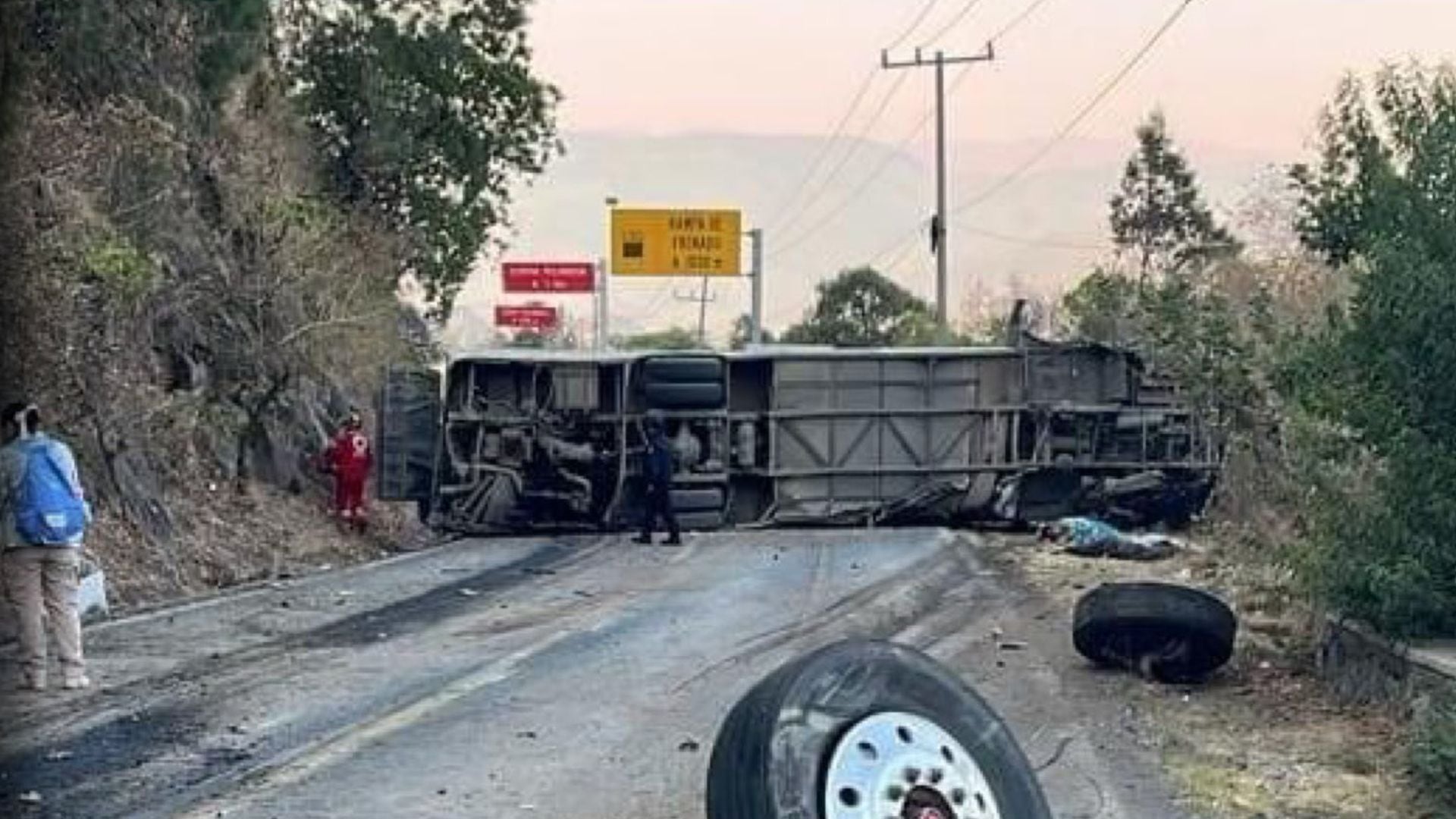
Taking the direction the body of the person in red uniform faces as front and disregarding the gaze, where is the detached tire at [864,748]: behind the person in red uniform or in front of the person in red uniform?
in front

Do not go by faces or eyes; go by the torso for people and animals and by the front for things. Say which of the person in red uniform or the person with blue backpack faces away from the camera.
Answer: the person with blue backpack

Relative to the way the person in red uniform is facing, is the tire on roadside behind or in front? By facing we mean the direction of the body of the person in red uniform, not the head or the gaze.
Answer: in front

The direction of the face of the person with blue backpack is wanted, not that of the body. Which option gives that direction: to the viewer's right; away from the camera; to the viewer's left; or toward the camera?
away from the camera

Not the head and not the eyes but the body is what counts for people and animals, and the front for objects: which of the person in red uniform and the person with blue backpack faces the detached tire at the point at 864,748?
the person in red uniform

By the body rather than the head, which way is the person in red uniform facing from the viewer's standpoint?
toward the camera

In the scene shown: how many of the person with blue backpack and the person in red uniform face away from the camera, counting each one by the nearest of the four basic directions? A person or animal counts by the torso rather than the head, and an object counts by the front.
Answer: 1

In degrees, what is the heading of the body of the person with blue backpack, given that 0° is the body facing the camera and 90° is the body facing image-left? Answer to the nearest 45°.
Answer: approximately 180°

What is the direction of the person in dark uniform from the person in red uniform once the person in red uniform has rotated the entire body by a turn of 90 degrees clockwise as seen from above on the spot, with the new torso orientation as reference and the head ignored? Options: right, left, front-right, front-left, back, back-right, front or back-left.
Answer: back-left
